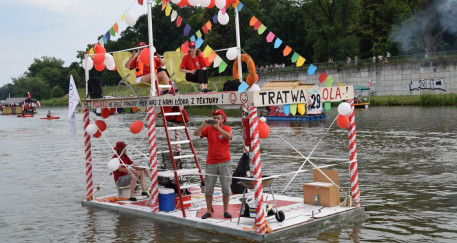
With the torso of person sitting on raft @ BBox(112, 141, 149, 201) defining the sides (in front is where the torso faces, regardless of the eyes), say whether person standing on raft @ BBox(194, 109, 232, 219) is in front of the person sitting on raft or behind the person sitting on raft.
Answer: in front

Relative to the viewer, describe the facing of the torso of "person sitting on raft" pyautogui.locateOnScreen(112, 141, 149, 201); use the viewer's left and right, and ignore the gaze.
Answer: facing the viewer and to the right of the viewer

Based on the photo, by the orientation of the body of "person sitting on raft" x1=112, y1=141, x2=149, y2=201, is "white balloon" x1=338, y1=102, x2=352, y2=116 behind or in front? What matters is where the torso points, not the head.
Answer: in front
